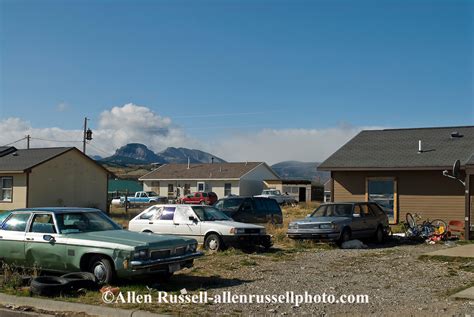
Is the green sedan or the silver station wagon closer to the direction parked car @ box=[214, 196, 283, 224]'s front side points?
the green sedan

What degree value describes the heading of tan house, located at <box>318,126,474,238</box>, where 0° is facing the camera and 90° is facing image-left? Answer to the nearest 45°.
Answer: approximately 0°

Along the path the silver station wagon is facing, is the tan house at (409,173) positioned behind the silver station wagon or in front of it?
behind

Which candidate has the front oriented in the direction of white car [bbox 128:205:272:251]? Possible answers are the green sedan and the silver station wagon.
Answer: the silver station wagon

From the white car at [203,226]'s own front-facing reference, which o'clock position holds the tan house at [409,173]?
The tan house is roughly at 9 o'clock from the white car.

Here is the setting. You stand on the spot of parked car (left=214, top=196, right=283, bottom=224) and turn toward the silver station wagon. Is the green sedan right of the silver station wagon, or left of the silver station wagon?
right

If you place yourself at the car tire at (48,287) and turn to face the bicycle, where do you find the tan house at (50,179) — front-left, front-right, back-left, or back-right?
front-left

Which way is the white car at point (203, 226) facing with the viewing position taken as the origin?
facing the viewer and to the right of the viewer

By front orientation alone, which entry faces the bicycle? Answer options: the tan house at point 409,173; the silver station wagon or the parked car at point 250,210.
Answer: the tan house
